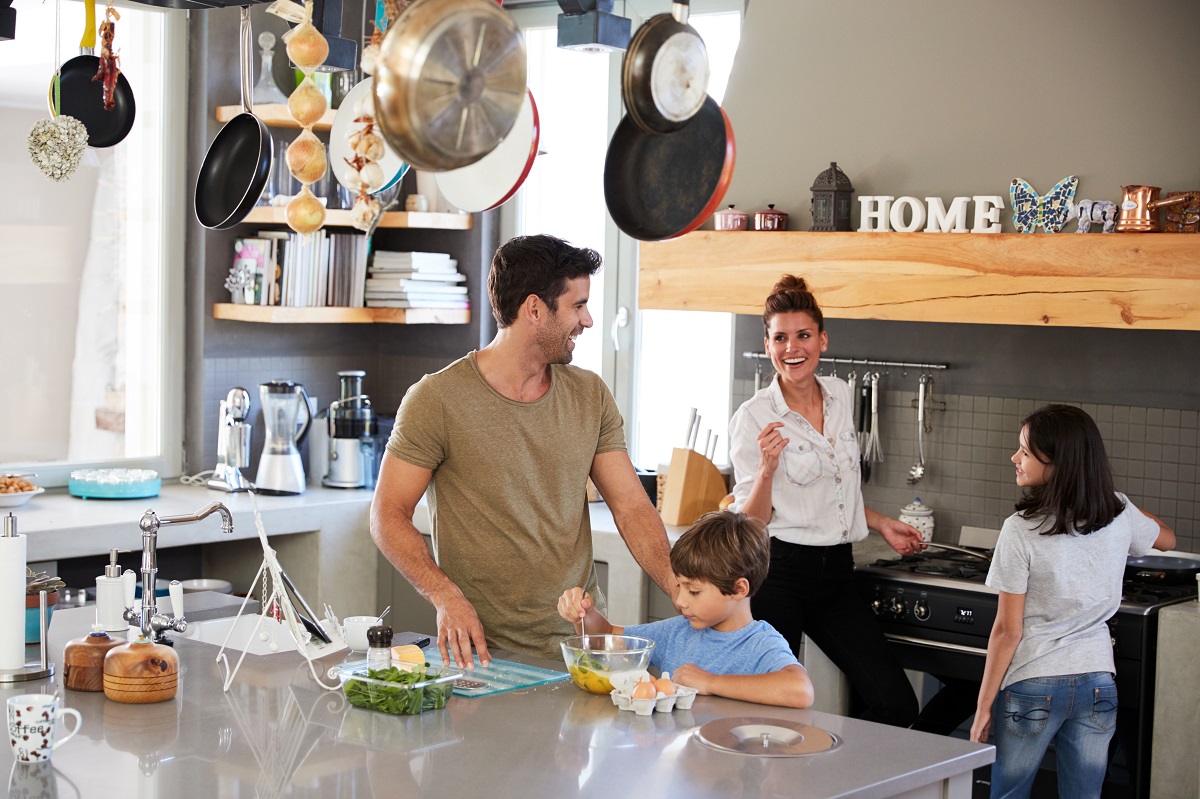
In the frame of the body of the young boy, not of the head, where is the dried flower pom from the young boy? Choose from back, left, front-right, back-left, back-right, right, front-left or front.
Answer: front-right

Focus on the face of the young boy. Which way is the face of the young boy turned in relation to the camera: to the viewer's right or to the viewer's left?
to the viewer's left

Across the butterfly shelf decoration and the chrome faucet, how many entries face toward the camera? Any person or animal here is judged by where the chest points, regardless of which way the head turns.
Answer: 1

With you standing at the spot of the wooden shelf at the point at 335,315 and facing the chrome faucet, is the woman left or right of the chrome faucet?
left

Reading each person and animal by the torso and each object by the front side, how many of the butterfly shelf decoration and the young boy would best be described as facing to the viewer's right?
0

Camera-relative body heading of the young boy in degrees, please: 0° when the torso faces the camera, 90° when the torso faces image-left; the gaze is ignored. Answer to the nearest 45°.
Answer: approximately 45°

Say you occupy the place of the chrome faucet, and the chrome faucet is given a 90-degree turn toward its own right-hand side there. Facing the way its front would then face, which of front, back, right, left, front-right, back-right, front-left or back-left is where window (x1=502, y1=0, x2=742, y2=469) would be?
back-left

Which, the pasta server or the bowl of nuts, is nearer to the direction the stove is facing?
the bowl of nuts

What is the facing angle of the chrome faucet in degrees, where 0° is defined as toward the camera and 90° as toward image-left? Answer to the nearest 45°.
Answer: approximately 270°

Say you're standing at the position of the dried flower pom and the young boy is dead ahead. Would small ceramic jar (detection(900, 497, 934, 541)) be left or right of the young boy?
left
